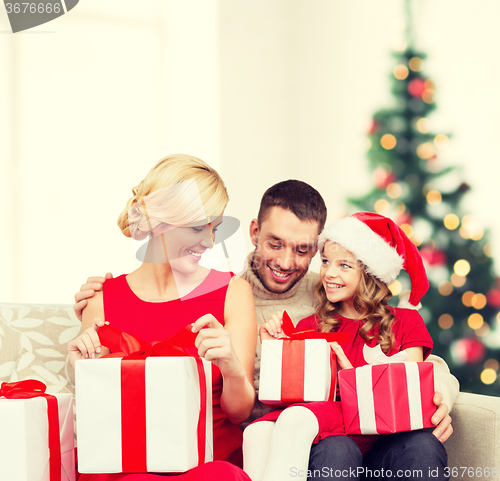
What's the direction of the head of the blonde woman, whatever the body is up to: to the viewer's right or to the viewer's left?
to the viewer's right

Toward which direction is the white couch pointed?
toward the camera

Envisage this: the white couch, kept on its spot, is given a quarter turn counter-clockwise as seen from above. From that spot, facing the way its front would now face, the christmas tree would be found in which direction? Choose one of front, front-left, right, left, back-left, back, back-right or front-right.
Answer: front-left

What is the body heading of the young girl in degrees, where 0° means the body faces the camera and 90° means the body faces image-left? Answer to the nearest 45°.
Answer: approximately 45°

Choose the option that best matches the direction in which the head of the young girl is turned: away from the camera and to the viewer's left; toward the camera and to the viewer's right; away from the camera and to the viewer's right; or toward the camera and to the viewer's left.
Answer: toward the camera and to the viewer's left

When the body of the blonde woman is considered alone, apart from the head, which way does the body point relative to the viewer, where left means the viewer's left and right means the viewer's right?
facing the viewer

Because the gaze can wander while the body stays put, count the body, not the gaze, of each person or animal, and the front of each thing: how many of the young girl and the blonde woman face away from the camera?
0
